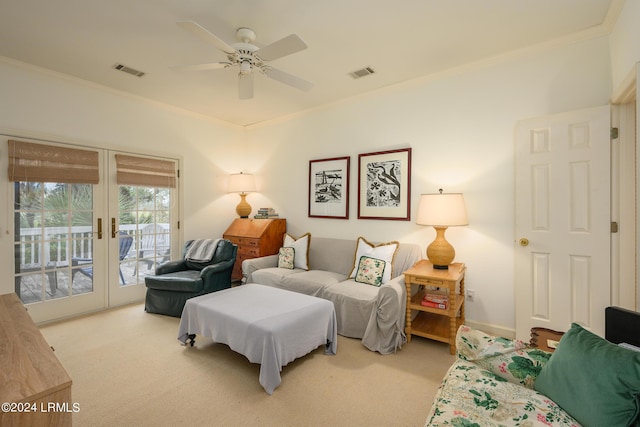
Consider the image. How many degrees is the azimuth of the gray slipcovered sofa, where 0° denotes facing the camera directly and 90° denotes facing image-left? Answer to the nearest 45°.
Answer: approximately 45°

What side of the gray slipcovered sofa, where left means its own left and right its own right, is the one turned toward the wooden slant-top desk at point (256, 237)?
right

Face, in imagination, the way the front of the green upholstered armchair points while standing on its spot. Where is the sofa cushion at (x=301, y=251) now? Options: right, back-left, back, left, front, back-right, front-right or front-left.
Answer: back-left

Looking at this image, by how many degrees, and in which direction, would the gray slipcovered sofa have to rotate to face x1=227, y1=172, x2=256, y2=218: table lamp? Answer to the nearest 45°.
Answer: approximately 90° to its right

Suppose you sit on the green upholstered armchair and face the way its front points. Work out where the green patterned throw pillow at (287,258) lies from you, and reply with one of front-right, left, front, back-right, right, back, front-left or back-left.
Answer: back-left

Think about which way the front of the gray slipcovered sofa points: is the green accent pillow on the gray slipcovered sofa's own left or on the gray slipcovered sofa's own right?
on the gray slipcovered sofa's own left

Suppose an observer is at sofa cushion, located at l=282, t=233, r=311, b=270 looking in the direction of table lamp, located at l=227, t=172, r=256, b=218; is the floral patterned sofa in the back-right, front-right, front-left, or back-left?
back-left

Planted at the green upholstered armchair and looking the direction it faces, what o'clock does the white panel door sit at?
The white panel door is roughly at 9 o'clock from the green upholstered armchair.

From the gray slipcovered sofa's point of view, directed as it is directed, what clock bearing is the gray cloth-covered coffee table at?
The gray cloth-covered coffee table is roughly at 12 o'clock from the gray slipcovered sofa.
